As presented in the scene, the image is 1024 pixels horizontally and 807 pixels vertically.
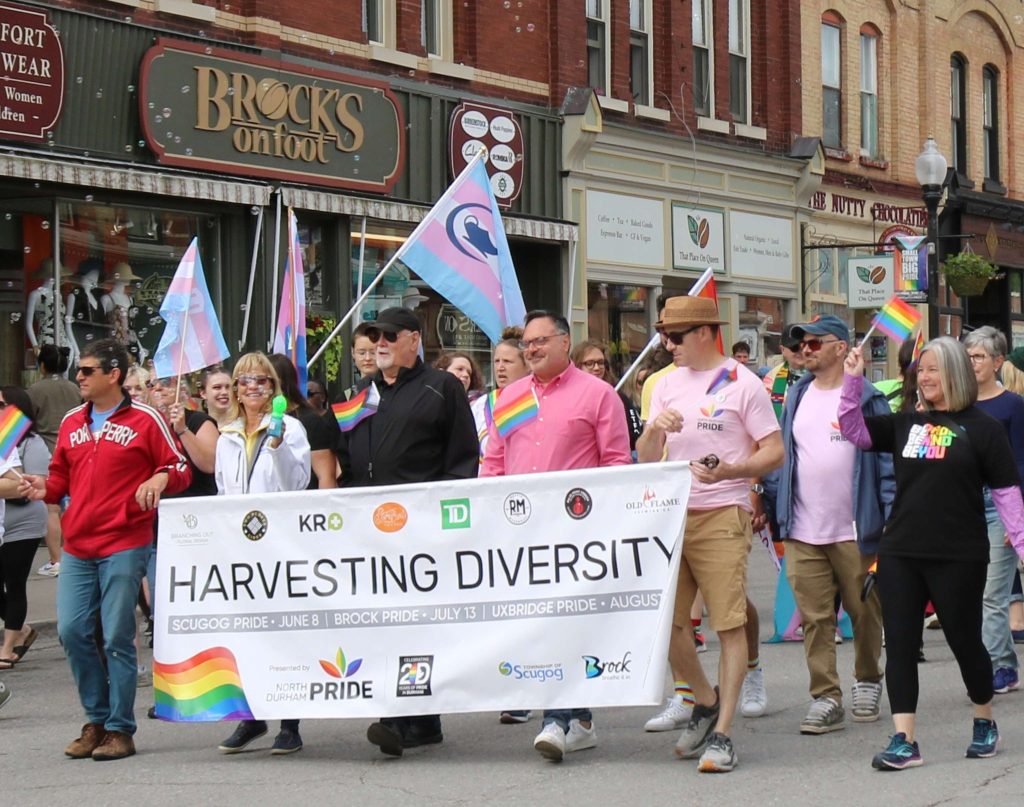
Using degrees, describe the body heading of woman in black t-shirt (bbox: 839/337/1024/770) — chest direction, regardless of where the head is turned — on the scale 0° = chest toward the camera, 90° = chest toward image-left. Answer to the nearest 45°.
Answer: approximately 45°

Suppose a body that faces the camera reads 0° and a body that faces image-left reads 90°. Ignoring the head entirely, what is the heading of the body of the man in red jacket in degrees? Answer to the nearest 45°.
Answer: approximately 45°

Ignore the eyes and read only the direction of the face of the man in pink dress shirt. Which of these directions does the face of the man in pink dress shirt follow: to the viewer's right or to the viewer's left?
to the viewer's left

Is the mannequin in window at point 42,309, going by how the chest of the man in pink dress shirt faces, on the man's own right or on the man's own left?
on the man's own right

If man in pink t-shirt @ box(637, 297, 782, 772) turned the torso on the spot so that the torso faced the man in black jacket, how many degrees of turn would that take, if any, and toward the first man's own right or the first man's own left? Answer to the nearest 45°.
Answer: approximately 45° to the first man's own right

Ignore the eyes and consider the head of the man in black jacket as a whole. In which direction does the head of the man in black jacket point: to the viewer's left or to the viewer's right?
to the viewer's left

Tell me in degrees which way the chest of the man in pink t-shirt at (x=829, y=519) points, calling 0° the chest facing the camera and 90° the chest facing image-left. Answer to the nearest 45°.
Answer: approximately 45°

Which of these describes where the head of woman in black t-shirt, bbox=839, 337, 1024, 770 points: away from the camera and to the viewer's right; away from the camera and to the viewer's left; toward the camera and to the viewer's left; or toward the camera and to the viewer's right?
toward the camera and to the viewer's left

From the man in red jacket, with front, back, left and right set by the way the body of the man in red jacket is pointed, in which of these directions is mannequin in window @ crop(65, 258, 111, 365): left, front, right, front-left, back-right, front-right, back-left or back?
back-right

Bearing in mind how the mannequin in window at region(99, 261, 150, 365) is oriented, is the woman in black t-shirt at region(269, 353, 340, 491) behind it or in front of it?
in front
